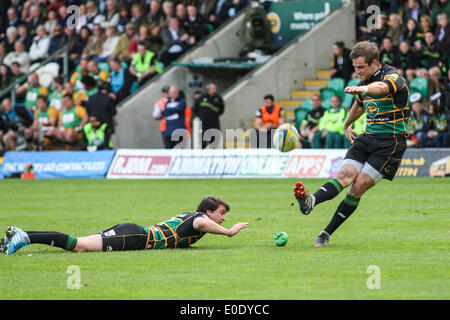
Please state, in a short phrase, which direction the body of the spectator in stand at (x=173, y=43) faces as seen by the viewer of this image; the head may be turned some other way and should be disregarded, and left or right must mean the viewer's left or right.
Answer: facing the viewer

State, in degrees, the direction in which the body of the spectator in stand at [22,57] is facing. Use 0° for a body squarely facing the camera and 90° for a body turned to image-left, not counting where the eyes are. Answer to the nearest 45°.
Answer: approximately 0°

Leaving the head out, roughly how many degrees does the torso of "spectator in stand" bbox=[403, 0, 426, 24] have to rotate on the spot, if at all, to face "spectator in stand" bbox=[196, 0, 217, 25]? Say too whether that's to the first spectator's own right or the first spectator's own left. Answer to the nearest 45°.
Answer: approximately 135° to the first spectator's own right

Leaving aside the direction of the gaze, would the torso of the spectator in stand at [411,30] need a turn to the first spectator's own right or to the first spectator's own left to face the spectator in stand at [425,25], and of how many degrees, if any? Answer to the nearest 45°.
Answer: approximately 45° to the first spectator's own left

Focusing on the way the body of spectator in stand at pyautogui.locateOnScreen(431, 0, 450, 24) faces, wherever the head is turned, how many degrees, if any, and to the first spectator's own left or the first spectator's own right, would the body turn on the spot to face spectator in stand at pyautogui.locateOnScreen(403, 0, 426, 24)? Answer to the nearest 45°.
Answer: approximately 45° to the first spectator's own right

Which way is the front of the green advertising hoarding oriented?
toward the camera

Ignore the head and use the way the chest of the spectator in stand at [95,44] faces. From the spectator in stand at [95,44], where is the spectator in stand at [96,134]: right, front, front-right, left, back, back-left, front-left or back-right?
front-left

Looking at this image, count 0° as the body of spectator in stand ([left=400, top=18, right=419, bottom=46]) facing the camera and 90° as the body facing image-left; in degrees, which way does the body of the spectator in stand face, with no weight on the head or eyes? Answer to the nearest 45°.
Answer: approximately 0°

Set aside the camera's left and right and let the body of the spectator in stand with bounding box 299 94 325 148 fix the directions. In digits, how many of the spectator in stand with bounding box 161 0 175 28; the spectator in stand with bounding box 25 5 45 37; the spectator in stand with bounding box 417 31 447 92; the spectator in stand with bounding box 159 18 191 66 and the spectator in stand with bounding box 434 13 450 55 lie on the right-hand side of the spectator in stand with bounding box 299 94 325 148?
3

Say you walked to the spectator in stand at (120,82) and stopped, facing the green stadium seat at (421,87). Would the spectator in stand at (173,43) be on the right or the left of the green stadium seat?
left

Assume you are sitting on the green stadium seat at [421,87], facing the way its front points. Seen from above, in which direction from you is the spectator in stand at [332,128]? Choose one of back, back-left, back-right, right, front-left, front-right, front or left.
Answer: front-right

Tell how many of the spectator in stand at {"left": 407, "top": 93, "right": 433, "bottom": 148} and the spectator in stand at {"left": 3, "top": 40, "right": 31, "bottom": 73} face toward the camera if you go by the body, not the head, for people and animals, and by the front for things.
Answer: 2
